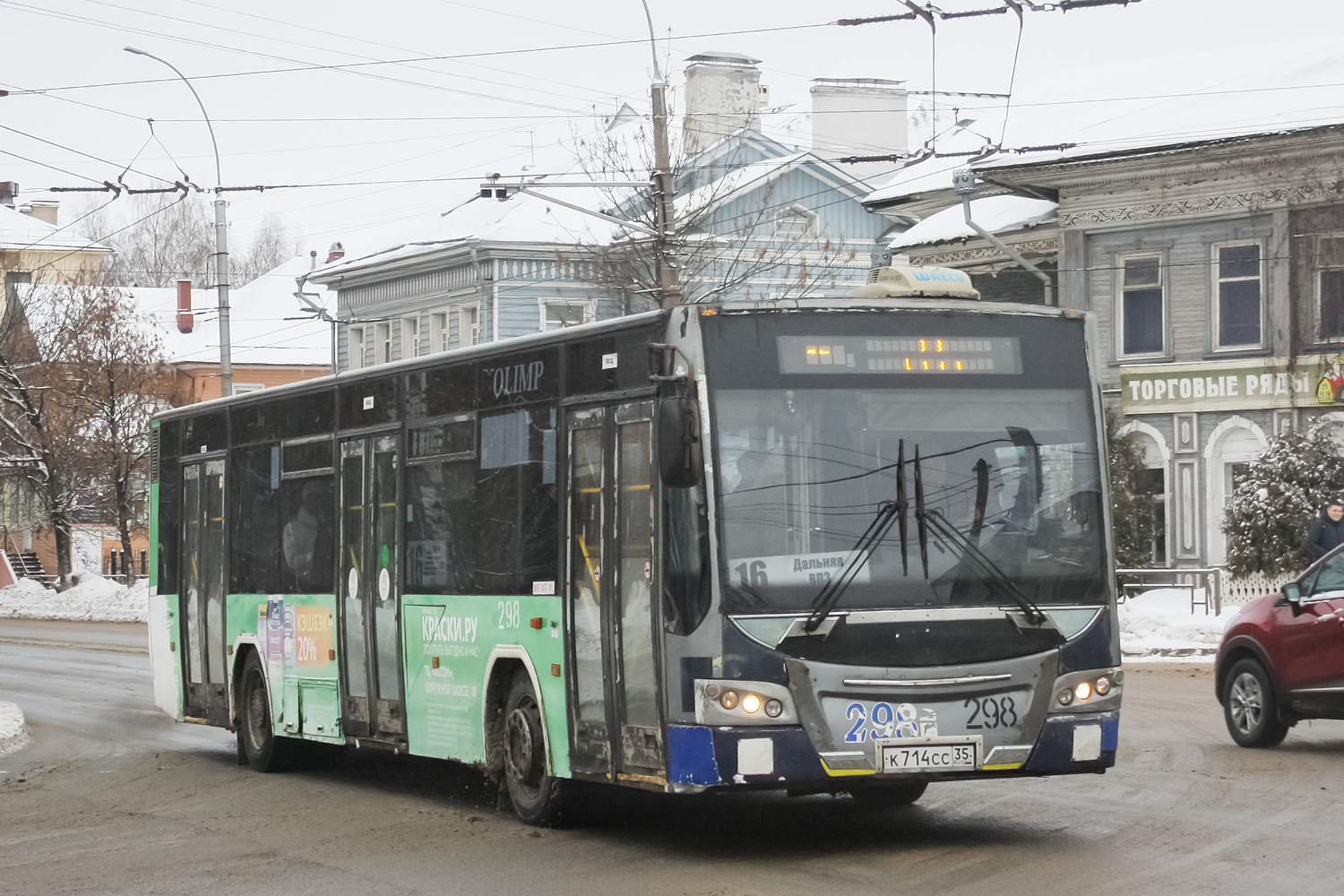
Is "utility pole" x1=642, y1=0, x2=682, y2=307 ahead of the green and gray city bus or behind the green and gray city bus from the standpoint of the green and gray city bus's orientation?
behind

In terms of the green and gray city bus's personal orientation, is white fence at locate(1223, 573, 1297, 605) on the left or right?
on its left

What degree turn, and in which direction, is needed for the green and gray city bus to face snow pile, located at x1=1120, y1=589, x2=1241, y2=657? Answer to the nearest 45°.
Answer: approximately 135° to its left

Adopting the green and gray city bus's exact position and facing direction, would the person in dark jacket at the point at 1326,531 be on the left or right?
on its left

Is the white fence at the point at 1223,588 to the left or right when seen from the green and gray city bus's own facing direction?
on its left

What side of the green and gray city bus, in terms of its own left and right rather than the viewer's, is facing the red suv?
left

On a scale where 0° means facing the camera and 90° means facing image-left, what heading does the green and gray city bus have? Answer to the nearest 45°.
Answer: approximately 315°
